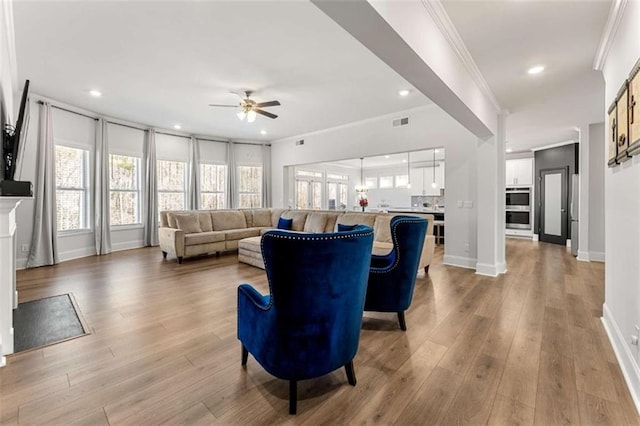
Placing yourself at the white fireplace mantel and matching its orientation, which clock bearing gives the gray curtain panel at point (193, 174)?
The gray curtain panel is roughly at 10 o'clock from the white fireplace mantel.

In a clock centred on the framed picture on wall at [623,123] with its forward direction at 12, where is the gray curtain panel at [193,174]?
The gray curtain panel is roughly at 12 o'clock from the framed picture on wall.

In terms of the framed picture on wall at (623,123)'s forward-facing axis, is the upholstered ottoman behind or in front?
in front

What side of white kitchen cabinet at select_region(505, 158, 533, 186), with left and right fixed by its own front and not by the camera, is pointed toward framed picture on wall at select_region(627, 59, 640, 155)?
front

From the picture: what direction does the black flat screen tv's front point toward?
to the viewer's right

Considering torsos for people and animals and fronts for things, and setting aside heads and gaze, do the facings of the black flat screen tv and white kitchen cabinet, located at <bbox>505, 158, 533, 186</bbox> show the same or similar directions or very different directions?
very different directions

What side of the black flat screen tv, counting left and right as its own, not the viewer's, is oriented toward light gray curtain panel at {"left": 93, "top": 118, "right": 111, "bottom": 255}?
left

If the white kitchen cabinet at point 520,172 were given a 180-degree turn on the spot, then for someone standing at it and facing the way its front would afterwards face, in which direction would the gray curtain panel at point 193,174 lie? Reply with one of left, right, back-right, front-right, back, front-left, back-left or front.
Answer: back-left

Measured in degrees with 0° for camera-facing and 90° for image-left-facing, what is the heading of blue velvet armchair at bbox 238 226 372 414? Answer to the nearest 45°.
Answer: approximately 135°

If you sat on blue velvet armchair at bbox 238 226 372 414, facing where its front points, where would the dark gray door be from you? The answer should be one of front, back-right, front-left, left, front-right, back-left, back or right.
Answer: right

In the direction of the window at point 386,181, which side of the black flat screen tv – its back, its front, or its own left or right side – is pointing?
front

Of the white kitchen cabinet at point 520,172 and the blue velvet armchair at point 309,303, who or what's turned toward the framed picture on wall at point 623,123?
the white kitchen cabinet

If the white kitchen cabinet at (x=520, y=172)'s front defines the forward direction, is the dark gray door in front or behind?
in front

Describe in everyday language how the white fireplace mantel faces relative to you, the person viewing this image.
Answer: facing to the right of the viewer

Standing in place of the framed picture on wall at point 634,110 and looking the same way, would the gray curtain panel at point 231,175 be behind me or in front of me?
in front

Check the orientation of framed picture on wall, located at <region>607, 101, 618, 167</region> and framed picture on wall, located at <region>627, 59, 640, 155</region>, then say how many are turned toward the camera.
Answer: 0

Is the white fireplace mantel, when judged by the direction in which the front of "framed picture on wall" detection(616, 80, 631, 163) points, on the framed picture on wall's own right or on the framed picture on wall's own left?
on the framed picture on wall's own left
